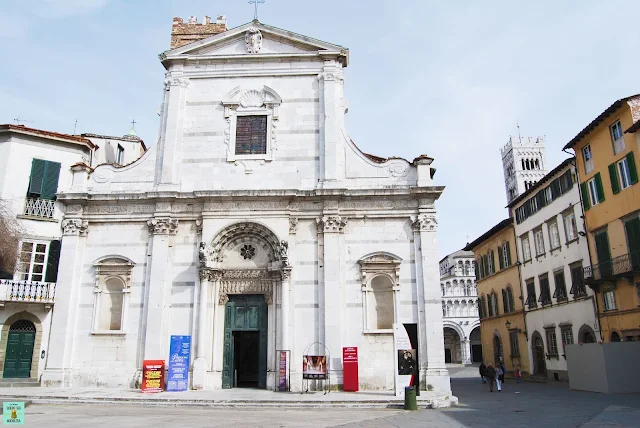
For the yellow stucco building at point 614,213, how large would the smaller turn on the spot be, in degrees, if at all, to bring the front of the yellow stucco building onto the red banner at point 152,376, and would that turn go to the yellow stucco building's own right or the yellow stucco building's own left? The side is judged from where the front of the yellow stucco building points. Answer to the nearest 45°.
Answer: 0° — it already faces it

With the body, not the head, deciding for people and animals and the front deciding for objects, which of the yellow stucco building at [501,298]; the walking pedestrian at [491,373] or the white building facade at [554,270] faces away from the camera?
the walking pedestrian

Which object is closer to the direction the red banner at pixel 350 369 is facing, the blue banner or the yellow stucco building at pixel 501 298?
the blue banner

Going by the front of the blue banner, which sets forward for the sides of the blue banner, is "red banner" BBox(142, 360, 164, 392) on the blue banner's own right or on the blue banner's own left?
on the blue banner's own right

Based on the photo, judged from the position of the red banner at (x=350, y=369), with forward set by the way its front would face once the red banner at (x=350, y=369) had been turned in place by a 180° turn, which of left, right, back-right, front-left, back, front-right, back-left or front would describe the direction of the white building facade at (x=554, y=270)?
front-right

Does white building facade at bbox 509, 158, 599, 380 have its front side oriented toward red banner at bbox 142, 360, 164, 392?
yes

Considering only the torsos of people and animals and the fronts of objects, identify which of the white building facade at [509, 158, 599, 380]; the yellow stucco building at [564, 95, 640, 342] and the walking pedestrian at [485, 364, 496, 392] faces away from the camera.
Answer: the walking pedestrian

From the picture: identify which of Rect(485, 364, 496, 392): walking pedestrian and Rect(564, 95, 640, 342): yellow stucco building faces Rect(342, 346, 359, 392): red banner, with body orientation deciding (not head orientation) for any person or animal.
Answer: the yellow stucco building

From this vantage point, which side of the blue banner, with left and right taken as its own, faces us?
front

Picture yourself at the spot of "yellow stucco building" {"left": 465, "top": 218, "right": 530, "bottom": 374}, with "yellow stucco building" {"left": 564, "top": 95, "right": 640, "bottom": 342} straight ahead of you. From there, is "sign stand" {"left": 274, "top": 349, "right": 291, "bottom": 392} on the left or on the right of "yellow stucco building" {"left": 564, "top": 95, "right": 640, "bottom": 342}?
right

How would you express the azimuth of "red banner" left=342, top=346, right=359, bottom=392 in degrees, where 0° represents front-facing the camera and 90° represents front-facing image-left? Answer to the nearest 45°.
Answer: approximately 0°

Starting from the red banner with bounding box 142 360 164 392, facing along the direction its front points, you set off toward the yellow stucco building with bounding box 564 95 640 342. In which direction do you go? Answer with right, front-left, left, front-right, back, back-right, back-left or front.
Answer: left

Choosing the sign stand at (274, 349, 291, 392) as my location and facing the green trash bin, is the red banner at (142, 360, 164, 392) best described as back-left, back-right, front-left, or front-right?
back-right

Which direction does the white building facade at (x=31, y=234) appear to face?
toward the camera

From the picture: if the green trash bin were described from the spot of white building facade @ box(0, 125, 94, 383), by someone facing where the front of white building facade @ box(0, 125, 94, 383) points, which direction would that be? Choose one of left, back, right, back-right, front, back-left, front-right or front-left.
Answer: front-left

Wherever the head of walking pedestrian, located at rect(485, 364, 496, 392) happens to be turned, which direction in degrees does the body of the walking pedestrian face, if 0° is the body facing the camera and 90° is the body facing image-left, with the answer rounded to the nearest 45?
approximately 180°

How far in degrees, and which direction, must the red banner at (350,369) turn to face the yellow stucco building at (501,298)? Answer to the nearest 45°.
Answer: approximately 135° to its left

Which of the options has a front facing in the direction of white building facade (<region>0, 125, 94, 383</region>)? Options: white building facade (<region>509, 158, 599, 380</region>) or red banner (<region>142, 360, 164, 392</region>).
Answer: white building facade (<region>509, 158, 599, 380</region>)

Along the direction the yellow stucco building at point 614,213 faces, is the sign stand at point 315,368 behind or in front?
in front
